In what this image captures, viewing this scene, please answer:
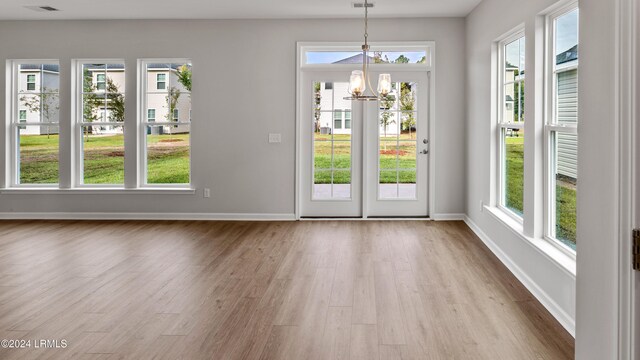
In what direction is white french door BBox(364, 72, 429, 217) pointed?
toward the camera

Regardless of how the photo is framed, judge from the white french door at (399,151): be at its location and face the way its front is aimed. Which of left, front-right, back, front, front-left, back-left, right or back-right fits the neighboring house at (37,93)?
right

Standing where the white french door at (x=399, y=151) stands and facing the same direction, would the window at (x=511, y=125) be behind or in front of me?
in front
